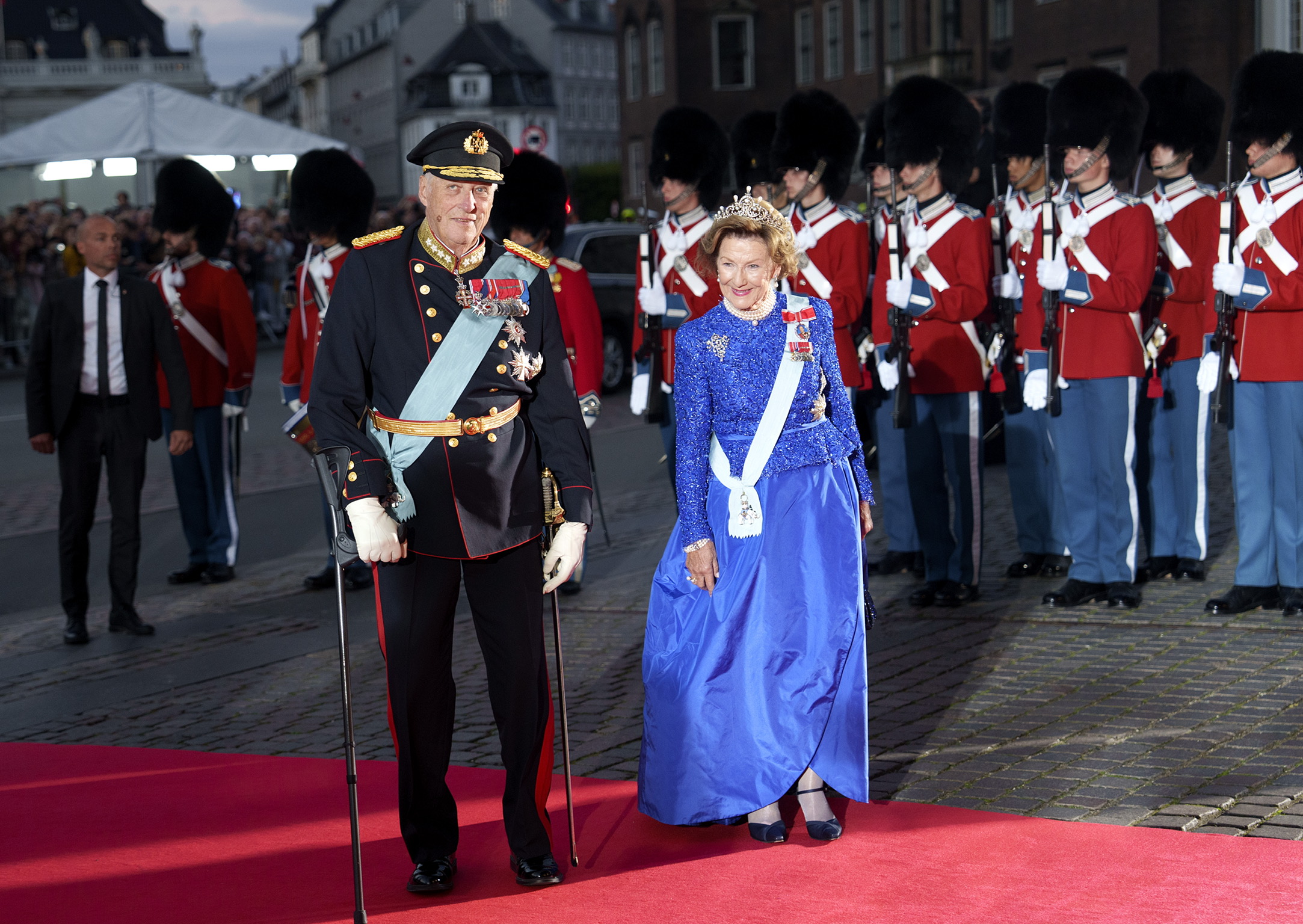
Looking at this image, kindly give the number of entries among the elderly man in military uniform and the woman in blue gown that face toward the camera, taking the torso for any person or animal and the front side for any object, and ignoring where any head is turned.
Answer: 2

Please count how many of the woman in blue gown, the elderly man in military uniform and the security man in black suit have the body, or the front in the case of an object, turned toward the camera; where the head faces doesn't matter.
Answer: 3

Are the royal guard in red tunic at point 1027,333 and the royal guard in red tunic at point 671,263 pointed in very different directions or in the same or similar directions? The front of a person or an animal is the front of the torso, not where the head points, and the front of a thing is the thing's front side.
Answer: same or similar directions

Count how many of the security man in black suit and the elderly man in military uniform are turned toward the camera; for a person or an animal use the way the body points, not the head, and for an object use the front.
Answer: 2

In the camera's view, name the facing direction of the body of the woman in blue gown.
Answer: toward the camera

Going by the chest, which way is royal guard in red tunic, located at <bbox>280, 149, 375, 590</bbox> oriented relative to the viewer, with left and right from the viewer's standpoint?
facing the viewer and to the left of the viewer

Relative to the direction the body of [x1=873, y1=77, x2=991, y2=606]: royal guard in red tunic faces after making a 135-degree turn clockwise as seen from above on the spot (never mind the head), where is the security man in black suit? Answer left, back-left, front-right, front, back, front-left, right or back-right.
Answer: left

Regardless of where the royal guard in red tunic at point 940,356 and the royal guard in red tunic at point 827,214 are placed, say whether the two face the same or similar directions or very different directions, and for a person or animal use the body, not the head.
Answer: same or similar directions

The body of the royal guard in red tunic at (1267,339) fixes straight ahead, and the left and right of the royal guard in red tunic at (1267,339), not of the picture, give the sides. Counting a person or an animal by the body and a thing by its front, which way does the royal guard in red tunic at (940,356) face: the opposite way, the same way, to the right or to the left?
the same way

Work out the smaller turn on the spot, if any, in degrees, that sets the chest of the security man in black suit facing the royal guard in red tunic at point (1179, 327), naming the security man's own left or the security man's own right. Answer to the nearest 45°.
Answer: approximately 90° to the security man's own left

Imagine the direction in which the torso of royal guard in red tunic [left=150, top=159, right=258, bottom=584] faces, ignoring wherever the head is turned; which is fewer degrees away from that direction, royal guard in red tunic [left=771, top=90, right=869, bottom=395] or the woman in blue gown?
the woman in blue gown

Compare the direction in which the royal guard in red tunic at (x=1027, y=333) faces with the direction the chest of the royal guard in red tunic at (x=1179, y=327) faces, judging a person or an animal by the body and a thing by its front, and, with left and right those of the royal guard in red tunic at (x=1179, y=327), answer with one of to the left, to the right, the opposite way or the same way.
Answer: the same way

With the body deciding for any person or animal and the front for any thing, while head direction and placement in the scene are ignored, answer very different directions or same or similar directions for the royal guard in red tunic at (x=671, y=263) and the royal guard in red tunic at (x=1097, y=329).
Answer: same or similar directions

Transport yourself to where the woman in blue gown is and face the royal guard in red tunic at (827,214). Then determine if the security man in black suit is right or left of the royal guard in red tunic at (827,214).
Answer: left

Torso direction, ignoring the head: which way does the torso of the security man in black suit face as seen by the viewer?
toward the camera
